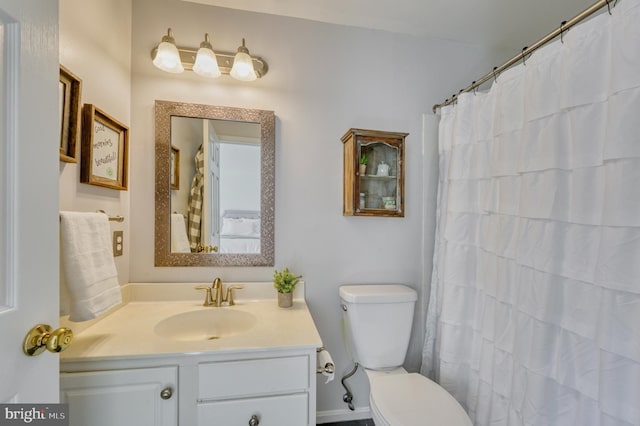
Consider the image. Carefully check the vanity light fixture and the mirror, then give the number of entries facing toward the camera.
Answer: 2

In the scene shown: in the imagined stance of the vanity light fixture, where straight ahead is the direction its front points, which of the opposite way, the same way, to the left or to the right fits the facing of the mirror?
the same way

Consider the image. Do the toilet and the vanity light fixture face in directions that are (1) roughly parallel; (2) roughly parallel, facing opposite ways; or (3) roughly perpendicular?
roughly parallel

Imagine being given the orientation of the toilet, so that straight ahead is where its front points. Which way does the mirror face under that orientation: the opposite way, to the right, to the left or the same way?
the same way

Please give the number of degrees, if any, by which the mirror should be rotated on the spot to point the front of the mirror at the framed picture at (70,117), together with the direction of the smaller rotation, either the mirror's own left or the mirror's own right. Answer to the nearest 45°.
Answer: approximately 45° to the mirror's own right

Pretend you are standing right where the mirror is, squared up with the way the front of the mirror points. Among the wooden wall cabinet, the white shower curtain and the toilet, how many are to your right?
0

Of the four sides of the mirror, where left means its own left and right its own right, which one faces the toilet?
left

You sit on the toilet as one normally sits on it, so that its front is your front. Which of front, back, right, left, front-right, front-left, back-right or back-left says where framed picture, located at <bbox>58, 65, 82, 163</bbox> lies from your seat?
right

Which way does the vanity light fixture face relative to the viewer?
toward the camera

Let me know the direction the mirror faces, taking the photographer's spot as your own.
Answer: facing the viewer

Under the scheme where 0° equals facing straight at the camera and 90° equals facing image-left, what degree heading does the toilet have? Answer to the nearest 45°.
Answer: approximately 315°

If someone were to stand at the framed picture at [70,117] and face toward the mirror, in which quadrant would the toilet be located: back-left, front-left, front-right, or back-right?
front-right
